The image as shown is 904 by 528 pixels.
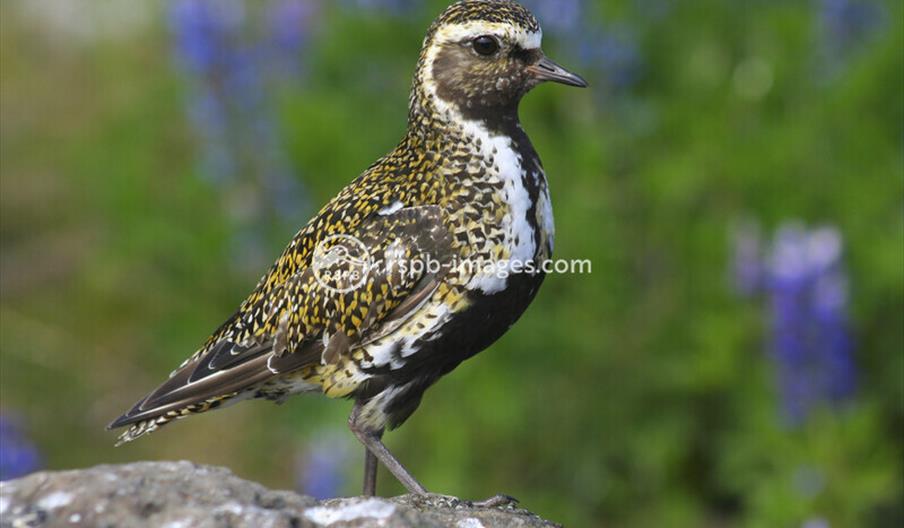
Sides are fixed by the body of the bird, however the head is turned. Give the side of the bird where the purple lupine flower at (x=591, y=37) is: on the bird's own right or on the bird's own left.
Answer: on the bird's own left

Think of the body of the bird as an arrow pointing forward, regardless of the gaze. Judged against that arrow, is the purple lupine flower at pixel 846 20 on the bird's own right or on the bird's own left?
on the bird's own left

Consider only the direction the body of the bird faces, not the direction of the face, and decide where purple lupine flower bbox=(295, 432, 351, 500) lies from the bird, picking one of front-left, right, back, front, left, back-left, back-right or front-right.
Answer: left

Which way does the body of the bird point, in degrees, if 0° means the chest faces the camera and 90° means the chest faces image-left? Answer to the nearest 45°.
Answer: approximately 270°

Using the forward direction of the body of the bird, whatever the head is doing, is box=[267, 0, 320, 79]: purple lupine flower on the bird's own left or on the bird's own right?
on the bird's own left

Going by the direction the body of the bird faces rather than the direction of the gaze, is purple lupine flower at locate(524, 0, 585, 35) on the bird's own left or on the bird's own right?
on the bird's own left

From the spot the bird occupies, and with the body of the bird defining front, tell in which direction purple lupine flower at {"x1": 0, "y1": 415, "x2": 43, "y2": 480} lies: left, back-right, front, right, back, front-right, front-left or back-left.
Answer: back-left

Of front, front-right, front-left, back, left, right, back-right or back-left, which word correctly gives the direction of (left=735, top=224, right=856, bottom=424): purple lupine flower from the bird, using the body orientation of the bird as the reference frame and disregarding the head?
front-left
